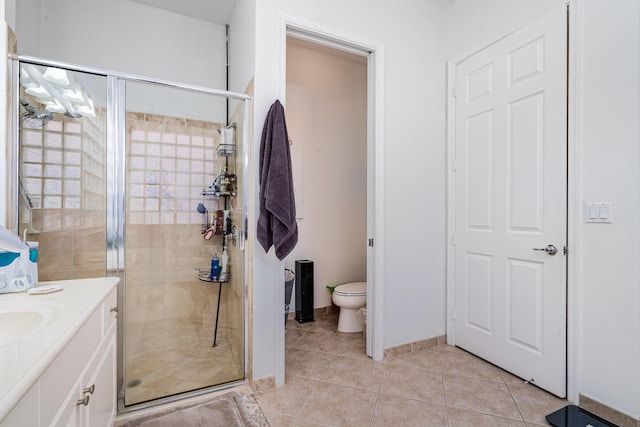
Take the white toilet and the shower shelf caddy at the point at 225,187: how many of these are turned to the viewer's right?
0

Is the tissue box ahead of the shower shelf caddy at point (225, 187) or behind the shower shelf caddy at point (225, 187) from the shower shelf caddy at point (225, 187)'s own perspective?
ahead

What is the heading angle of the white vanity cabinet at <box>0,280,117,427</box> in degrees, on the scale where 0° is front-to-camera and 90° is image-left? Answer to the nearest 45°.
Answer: approximately 270°

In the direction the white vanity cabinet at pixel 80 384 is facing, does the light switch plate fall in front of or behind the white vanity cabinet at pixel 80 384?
in front

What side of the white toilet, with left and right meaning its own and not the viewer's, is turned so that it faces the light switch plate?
left

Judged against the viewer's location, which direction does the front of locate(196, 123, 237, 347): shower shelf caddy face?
facing the viewer and to the left of the viewer

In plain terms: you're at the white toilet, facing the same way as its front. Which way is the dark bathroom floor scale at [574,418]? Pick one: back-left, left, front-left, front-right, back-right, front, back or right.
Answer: left

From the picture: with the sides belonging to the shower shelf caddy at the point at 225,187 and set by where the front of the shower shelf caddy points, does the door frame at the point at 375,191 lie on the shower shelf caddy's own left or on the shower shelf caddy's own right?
on the shower shelf caddy's own left

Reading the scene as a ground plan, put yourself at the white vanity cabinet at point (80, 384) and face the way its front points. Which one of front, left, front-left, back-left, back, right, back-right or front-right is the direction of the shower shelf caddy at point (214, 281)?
front-left

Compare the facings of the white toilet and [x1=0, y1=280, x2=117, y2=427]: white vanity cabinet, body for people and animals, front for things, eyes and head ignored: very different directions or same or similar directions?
very different directions

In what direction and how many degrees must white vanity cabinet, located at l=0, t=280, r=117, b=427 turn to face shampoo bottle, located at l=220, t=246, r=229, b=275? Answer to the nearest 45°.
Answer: approximately 45° to its left

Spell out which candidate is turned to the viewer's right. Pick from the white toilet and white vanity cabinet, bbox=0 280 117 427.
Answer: the white vanity cabinet

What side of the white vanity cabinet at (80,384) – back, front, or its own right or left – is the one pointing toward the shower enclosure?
left
